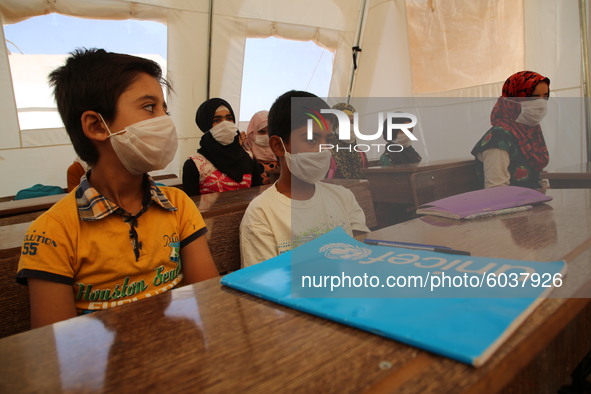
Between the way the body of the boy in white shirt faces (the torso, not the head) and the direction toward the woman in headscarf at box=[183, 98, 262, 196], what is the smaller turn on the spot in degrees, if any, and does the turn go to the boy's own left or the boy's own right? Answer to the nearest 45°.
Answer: approximately 135° to the boy's own left

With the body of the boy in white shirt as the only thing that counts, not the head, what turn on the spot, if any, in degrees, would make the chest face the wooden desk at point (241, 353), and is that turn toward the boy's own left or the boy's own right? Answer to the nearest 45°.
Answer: approximately 45° to the boy's own right

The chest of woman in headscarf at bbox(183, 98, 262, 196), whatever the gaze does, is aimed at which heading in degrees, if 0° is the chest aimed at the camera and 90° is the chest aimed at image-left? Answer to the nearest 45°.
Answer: approximately 315°

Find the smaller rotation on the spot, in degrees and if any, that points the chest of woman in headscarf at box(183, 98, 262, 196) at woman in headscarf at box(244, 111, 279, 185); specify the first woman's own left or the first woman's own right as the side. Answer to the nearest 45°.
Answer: approximately 135° to the first woman's own left

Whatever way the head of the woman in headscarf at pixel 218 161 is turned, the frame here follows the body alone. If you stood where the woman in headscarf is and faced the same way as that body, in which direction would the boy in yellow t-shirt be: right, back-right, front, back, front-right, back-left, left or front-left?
front-right
